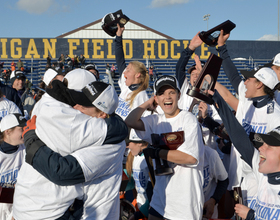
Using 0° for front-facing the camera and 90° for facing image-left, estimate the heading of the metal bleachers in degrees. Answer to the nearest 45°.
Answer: approximately 0°
